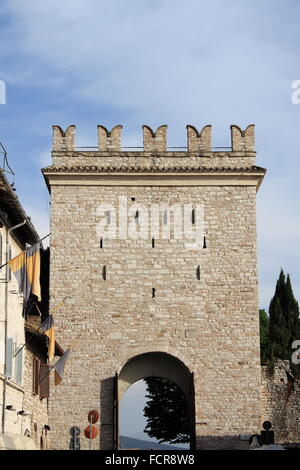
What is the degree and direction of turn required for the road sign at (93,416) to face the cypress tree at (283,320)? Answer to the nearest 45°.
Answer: approximately 135° to its left

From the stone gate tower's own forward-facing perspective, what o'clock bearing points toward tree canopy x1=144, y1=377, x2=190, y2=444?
The tree canopy is roughly at 6 o'clock from the stone gate tower.

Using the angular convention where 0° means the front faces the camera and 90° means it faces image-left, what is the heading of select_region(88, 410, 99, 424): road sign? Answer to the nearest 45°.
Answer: approximately 0°

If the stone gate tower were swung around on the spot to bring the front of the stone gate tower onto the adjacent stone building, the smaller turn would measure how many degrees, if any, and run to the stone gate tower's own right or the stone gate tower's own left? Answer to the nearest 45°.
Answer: approximately 45° to the stone gate tower's own right
